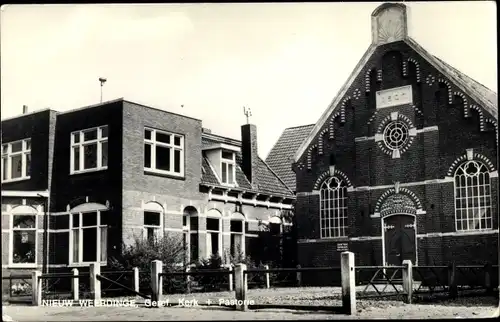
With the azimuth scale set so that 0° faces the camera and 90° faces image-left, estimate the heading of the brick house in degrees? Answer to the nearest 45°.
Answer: approximately 315°
